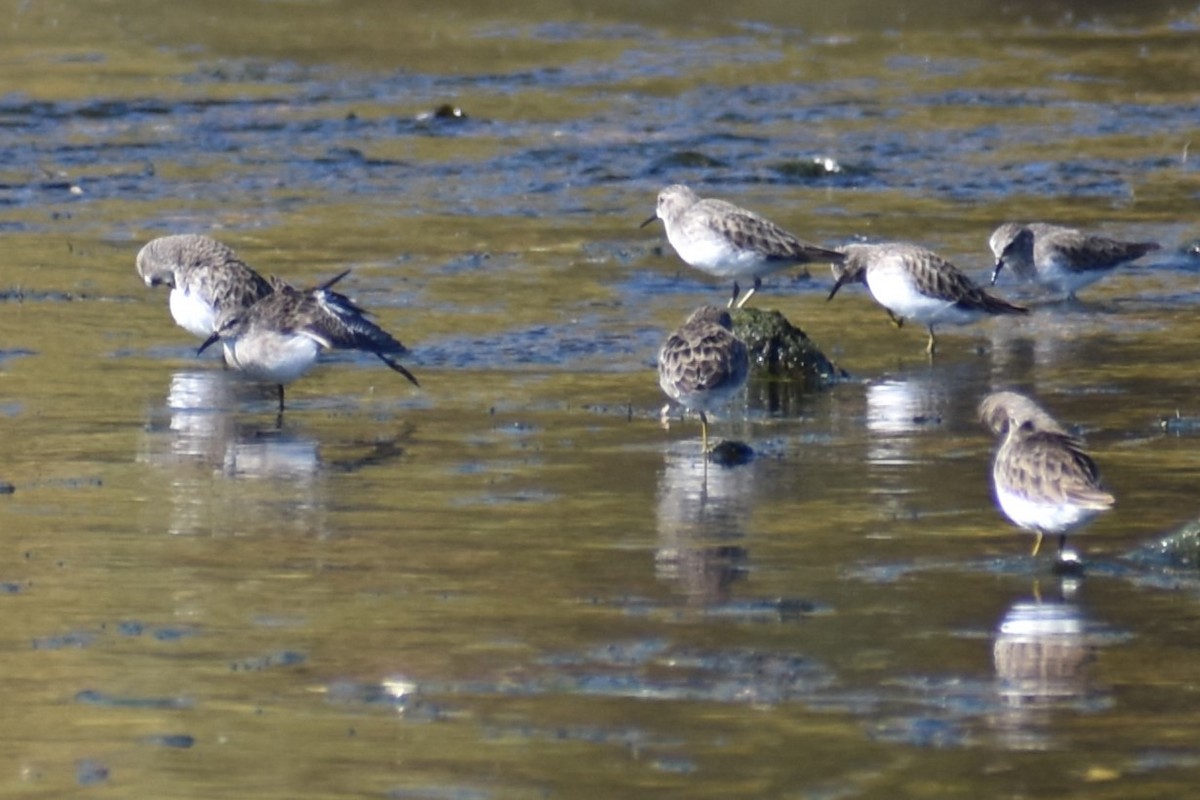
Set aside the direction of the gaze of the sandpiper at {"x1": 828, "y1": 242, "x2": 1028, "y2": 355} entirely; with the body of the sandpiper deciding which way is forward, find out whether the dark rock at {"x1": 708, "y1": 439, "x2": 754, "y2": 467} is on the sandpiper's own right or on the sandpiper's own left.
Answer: on the sandpiper's own left

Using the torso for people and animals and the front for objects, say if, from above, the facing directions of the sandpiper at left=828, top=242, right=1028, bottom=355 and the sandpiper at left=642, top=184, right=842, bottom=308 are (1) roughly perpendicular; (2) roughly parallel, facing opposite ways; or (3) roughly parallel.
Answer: roughly parallel

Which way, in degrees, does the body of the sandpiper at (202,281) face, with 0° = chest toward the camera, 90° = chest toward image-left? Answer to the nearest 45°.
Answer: approximately 90°

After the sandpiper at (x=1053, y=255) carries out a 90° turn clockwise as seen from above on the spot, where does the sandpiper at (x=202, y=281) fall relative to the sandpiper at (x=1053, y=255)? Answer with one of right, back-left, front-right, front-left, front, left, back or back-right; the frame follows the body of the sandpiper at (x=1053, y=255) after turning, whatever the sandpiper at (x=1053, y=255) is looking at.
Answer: back-left

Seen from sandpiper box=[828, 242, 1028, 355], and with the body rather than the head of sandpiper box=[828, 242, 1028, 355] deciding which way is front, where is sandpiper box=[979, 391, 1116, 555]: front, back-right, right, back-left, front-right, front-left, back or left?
left

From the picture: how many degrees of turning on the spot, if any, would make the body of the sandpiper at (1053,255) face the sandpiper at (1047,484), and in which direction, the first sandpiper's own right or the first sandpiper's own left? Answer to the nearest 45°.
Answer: approximately 90° to the first sandpiper's own left

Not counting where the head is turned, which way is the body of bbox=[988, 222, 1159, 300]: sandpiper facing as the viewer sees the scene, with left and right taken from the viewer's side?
facing to the left of the viewer

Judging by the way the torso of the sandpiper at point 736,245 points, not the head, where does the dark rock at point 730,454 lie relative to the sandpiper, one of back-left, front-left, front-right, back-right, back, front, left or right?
left

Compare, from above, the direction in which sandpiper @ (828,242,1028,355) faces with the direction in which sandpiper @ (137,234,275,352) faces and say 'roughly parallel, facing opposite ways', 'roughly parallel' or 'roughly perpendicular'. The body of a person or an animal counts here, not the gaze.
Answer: roughly parallel

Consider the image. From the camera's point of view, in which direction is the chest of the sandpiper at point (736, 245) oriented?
to the viewer's left

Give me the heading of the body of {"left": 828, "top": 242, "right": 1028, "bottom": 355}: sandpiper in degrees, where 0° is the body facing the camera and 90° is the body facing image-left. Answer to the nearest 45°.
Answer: approximately 90°

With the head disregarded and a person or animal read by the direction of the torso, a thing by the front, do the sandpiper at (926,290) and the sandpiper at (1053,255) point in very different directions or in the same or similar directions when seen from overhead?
same or similar directions

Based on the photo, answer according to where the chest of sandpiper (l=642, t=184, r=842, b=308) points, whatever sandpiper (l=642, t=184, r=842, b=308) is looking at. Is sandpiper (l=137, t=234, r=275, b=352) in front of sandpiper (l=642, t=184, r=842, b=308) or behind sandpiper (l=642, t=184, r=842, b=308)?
in front
